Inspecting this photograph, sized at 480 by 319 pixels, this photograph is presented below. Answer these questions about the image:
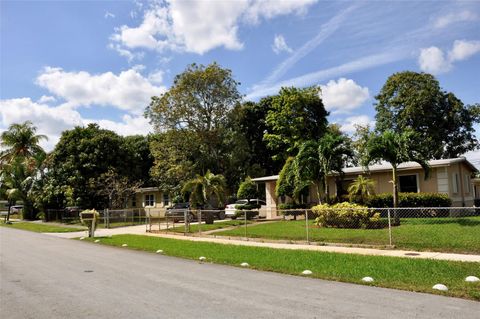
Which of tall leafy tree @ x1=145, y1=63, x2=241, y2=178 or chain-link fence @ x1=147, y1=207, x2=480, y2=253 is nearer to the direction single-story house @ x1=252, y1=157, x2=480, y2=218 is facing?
the chain-link fence

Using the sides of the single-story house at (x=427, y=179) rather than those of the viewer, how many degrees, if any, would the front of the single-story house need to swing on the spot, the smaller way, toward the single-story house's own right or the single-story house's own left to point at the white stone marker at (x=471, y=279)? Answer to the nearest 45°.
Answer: approximately 45° to the single-story house's own left

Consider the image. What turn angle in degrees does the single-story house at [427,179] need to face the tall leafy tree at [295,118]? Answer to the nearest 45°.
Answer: approximately 90° to its right

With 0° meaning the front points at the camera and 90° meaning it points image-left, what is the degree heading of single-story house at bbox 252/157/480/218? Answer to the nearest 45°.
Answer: approximately 45°
